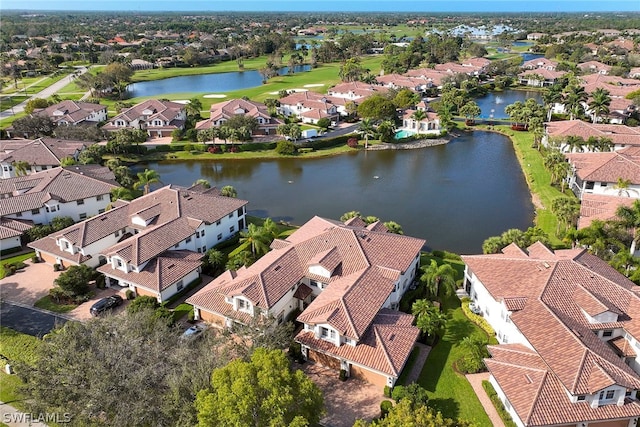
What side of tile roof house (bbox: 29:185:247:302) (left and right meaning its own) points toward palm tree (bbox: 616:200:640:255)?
left

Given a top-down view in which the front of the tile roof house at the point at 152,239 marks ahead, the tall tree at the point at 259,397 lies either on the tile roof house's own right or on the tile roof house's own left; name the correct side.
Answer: on the tile roof house's own left

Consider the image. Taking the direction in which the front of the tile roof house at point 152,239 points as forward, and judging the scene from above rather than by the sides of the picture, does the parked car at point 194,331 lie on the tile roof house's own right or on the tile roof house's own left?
on the tile roof house's own left

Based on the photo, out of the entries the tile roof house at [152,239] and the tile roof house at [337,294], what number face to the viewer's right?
0

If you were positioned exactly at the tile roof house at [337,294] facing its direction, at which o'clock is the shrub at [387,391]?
The shrub is roughly at 10 o'clock from the tile roof house.

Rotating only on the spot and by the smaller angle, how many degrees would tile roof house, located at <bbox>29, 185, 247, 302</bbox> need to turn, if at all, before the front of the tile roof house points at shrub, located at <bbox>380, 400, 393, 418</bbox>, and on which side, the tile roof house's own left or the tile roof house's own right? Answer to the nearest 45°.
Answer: approximately 90° to the tile roof house's own left

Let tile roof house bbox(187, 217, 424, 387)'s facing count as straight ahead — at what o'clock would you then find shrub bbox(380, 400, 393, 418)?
The shrub is roughly at 10 o'clock from the tile roof house.

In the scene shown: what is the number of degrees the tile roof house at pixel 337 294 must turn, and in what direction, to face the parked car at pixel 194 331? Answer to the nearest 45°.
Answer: approximately 45° to its right

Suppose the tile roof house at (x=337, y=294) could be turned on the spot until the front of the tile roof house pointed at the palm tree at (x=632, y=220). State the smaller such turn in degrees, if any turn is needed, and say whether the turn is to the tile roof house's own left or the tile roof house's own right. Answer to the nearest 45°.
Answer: approximately 135° to the tile roof house's own left

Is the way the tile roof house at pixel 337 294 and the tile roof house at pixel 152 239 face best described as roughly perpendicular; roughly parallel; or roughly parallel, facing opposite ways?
roughly parallel

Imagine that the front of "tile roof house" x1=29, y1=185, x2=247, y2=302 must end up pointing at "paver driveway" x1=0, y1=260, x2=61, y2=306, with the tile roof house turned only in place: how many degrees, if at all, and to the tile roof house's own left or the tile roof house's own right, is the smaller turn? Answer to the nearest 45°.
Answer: approximately 45° to the tile roof house's own right

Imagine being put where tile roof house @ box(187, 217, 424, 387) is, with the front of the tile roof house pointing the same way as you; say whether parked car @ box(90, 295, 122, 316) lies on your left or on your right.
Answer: on your right

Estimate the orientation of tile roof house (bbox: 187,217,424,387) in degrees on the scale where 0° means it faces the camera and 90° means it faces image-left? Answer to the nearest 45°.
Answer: approximately 45°

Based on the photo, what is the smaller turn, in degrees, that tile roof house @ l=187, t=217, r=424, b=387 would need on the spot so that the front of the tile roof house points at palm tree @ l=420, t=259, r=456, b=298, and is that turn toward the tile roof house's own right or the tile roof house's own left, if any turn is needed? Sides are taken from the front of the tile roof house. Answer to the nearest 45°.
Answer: approximately 135° to the tile roof house's own left

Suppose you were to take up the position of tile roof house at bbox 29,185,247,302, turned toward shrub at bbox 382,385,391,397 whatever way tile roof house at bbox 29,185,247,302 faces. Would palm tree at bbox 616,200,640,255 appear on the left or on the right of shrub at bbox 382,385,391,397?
left

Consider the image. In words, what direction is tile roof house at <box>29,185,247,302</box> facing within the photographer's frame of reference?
facing the viewer and to the left of the viewer

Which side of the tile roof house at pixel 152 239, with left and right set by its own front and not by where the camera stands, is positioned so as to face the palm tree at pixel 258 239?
left
